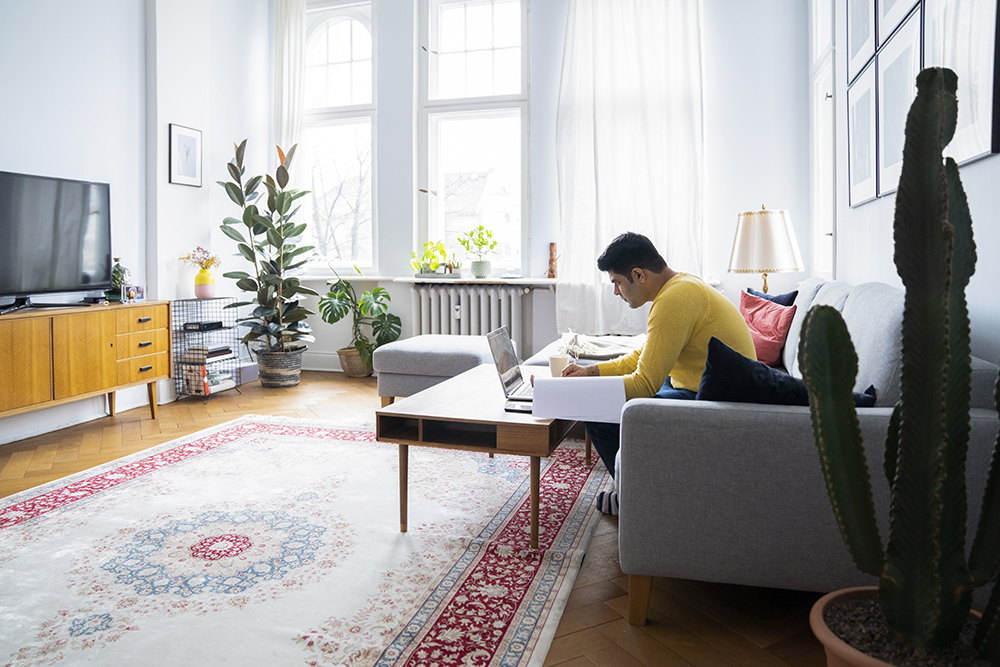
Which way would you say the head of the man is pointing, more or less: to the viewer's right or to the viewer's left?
to the viewer's left

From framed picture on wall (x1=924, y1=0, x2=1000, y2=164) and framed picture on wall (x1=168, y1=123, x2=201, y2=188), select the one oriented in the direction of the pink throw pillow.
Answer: framed picture on wall (x1=168, y1=123, x2=201, y2=188)

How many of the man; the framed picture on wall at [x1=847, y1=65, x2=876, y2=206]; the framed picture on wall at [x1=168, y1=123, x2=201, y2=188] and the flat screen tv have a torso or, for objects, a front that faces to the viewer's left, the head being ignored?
2

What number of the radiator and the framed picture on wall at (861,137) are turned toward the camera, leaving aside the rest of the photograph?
1

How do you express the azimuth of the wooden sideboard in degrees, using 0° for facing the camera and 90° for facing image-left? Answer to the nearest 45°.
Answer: approximately 315°

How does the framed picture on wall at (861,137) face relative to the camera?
to the viewer's left

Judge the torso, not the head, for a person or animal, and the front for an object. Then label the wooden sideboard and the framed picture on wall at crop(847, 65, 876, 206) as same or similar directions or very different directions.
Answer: very different directions

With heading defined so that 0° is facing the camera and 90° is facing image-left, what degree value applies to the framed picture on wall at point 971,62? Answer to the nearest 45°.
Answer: approximately 45°

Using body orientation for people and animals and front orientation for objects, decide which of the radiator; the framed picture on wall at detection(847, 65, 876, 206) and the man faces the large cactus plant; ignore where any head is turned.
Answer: the radiator

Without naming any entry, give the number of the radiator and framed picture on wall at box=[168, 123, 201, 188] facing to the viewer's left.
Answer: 0

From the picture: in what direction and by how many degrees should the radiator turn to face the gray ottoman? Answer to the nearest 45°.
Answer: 0° — it already faces it

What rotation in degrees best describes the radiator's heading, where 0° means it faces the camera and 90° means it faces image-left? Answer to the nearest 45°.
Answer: approximately 0°

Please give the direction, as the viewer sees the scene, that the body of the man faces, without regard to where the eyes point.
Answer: to the viewer's left
